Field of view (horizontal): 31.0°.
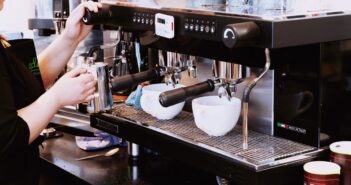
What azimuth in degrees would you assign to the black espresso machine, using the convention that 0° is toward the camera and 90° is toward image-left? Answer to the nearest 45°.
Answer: approximately 45°
